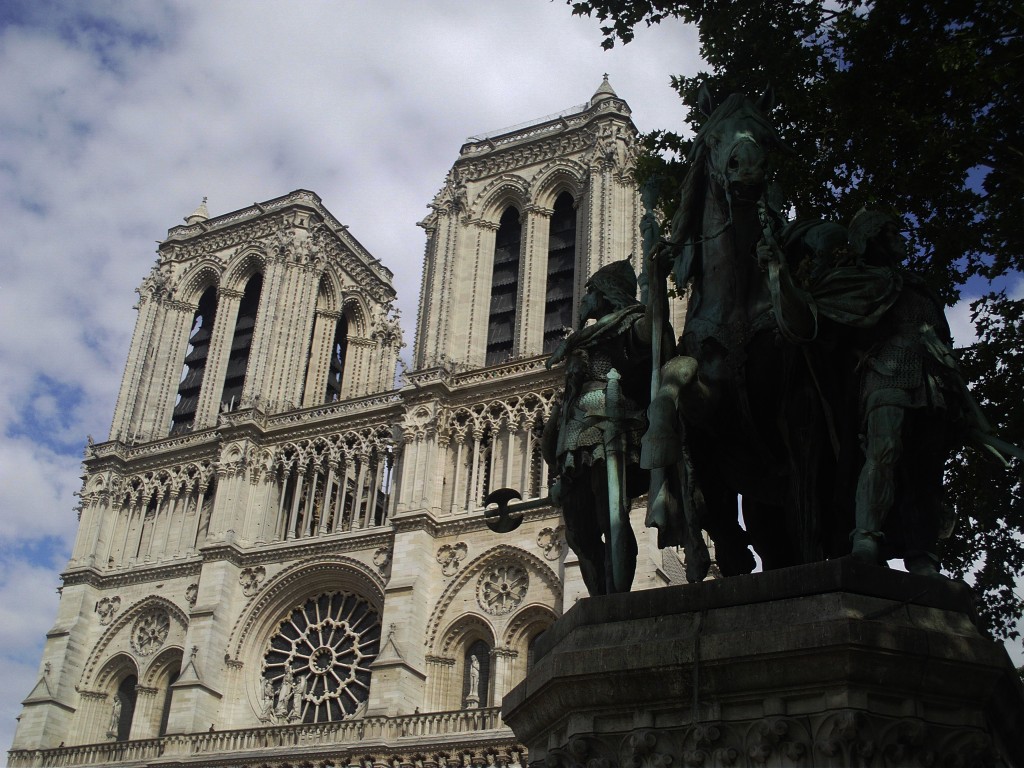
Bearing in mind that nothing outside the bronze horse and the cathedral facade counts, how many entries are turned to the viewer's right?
0

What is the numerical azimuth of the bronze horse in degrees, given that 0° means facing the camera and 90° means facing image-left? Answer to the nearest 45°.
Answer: approximately 0°

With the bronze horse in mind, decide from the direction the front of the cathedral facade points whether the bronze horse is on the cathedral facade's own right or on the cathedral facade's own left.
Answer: on the cathedral facade's own left

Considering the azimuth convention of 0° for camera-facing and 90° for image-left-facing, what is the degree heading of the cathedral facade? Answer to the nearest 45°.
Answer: approximately 45°

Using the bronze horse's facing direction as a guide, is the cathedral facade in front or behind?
behind
